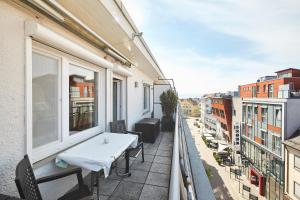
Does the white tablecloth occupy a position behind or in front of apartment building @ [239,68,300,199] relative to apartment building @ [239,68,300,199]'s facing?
in front

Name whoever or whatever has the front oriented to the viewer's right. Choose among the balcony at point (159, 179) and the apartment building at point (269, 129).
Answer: the balcony

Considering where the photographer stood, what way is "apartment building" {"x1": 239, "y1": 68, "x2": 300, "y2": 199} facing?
facing the viewer and to the left of the viewer

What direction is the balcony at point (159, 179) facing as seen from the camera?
to the viewer's right

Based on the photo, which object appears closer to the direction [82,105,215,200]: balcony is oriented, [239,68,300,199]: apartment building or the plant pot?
the apartment building

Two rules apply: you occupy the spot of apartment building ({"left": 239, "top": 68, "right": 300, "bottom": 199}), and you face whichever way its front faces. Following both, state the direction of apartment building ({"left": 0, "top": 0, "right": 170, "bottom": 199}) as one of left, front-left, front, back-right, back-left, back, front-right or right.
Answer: front-left

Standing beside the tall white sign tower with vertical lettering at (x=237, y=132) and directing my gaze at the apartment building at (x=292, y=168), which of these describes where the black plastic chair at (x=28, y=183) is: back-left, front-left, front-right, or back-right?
front-right

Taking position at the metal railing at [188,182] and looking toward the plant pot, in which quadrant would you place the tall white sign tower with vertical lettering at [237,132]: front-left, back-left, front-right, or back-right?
front-right

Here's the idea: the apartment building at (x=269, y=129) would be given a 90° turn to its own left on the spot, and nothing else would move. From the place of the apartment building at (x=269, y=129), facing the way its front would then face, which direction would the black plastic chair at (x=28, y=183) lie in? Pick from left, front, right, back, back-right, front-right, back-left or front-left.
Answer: front-right

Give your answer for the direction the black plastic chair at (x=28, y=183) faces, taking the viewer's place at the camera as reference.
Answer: facing away from the viewer and to the right of the viewer

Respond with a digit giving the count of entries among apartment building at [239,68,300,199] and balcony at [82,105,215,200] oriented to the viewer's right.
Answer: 1
